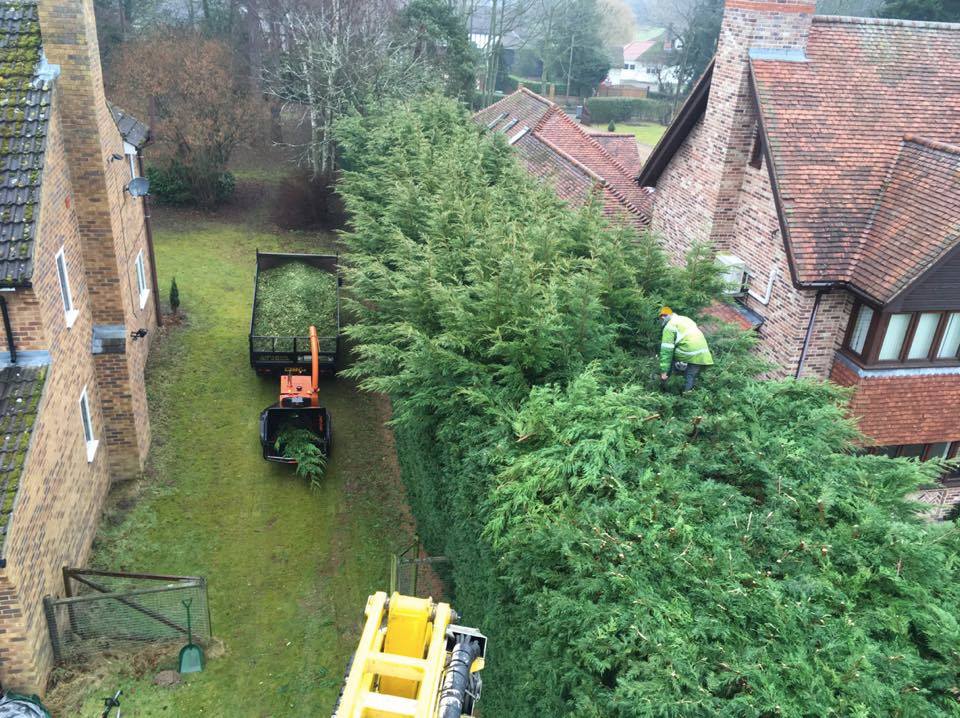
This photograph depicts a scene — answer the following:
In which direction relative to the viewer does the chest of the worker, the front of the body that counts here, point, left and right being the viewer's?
facing to the left of the viewer

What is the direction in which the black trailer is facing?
away from the camera

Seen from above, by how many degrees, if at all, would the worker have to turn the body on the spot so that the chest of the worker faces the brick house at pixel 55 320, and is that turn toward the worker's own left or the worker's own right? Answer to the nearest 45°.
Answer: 0° — they already face it

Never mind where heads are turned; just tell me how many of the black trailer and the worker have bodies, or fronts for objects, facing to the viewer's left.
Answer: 1

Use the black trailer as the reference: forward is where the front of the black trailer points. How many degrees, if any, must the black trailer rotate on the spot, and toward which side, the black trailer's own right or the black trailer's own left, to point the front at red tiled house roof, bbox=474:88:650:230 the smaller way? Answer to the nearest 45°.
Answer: approximately 45° to the black trailer's own right

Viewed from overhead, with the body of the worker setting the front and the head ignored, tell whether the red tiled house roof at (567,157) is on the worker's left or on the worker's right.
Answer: on the worker's right

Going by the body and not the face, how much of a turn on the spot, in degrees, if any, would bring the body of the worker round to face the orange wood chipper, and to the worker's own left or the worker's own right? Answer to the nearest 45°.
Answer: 0° — they already face it

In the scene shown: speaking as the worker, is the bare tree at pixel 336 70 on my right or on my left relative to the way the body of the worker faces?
on my right

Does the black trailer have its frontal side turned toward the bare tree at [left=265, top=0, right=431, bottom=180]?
yes

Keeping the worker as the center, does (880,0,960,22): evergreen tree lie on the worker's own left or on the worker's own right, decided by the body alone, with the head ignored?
on the worker's own right

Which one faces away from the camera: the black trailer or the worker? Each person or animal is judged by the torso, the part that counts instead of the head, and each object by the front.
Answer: the black trailer
